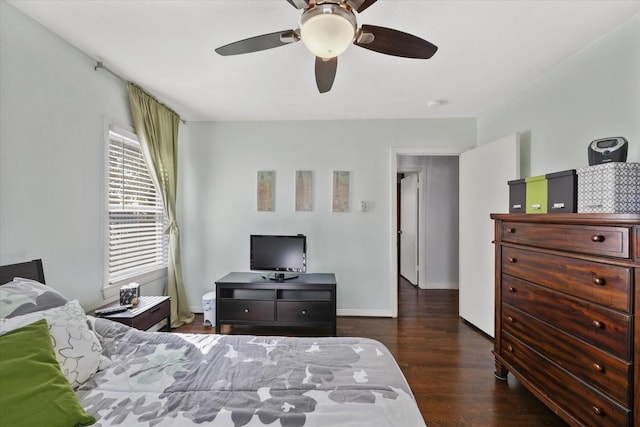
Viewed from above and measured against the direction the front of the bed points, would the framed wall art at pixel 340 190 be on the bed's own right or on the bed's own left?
on the bed's own left

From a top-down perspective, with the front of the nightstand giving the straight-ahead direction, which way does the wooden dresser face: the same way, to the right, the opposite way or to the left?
the opposite way

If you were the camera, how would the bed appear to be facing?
facing to the right of the viewer

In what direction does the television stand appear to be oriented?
toward the camera

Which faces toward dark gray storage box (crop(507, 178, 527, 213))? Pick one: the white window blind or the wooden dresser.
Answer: the white window blind

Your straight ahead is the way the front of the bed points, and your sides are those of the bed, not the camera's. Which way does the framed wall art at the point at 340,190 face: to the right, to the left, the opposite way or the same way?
to the right

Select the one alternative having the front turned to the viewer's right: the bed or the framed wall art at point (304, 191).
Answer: the bed

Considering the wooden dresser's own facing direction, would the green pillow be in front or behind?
in front

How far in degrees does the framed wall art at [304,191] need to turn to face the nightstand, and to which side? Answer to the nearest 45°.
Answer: approximately 45° to its right

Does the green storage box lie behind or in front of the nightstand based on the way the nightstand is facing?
in front

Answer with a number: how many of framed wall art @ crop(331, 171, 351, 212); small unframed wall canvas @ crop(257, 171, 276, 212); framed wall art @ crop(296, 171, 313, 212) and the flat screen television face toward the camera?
4

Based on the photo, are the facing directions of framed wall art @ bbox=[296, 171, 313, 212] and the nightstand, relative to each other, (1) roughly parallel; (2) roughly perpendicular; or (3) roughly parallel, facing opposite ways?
roughly perpendicular

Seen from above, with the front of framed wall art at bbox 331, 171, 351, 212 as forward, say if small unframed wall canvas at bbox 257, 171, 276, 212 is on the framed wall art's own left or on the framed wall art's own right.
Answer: on the framed wall art's own right

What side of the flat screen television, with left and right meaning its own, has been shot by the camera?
front
